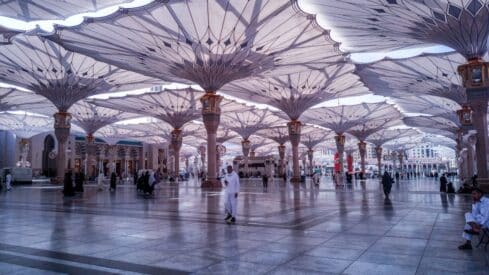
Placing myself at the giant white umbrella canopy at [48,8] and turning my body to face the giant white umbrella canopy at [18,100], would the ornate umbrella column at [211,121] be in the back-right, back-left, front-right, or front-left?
front-right

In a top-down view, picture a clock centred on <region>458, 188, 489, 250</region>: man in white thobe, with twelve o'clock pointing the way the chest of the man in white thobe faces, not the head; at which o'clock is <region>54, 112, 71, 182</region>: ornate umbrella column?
The ornate umbrella column is roughly at 1 o'clock from the man in white thobe.

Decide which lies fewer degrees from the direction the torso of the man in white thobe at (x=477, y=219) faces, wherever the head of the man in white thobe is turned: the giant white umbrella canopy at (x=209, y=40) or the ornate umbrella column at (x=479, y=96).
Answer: the giant white umbrella canopy

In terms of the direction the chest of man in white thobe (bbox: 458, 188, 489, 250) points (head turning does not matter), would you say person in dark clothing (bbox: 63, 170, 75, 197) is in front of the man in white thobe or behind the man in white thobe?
in front

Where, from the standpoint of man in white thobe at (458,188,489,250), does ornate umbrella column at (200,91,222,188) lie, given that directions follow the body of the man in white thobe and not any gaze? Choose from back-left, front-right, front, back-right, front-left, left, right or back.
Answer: front-right

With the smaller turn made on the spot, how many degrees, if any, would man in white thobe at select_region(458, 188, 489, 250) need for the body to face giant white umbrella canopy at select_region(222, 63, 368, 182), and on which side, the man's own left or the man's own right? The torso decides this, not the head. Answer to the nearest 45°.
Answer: approximately 45° to the man's own right

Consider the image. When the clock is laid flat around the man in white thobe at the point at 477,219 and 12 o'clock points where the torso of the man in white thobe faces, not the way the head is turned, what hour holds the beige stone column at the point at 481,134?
The beige stone column is roughly at 3 o'clock from the man in white thobe.

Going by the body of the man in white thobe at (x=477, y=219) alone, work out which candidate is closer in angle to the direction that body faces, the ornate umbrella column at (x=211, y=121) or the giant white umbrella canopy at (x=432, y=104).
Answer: the ornate umbrella column

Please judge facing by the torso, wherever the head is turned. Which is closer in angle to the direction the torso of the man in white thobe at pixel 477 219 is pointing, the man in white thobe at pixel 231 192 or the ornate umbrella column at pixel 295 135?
the man in white thobe

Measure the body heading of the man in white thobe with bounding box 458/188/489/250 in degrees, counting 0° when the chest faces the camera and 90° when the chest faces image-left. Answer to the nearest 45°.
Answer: approximately 90°

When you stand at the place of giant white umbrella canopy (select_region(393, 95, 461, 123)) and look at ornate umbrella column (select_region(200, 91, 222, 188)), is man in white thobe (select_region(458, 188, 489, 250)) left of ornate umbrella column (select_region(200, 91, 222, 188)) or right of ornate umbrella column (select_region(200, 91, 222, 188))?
left

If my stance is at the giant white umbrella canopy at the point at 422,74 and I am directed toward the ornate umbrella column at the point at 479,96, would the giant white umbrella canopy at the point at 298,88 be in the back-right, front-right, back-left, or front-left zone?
back-right

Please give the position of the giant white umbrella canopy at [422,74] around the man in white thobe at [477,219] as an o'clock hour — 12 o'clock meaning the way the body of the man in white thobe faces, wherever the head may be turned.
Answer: The giant white umbrella canopy is roughly at 3 o'clock from the man in white thobe.

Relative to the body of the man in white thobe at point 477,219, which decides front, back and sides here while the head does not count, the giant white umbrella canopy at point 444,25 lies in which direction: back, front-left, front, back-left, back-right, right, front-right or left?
right

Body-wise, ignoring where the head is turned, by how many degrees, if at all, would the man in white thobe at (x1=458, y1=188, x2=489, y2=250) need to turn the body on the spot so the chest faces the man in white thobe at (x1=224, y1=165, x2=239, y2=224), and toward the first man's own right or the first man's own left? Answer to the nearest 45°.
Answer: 0° — they already face them
